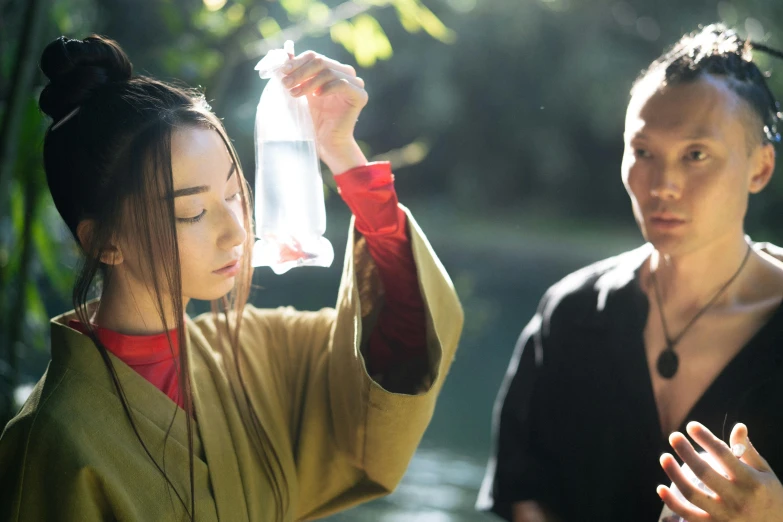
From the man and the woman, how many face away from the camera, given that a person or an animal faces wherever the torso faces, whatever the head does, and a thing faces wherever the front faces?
0

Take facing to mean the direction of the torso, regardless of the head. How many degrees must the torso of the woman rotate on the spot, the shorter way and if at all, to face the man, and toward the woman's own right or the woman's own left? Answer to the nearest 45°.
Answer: approximately 45° to the woman's own left

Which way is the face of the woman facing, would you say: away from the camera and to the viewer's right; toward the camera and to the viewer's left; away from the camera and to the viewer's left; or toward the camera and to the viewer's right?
toward the camera and to the viewer's right

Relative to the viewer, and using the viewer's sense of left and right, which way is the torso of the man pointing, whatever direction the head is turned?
facing the viewer and to the left of the viewer

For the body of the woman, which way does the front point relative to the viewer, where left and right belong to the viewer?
facing the viewer and to the right of the viewer

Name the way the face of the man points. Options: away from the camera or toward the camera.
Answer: toward the camera
